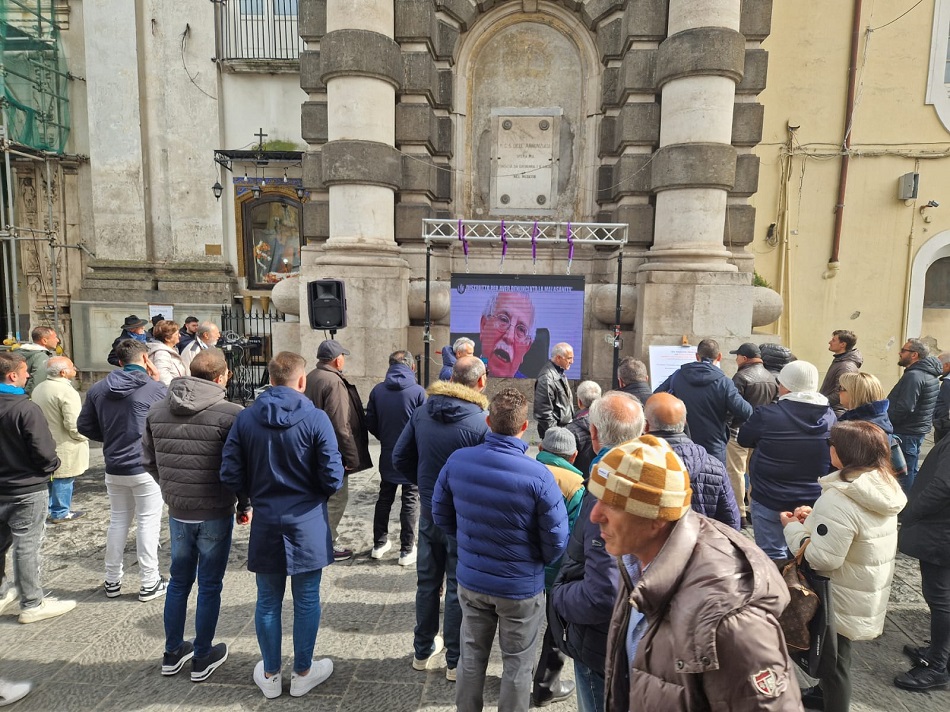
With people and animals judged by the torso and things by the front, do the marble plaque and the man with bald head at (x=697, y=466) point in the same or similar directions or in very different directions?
very different directions

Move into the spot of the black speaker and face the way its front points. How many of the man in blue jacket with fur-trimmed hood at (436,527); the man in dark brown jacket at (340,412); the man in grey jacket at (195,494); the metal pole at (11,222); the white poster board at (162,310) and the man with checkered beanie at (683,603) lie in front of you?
4

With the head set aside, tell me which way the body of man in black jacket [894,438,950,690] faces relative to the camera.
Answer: to the viewer's left

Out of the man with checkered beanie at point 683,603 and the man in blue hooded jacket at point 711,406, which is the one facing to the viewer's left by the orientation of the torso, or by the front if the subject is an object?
the man with checkered beanie

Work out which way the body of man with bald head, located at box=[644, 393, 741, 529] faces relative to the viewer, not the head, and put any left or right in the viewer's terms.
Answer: facing away from the viewer and to the left of the viewer

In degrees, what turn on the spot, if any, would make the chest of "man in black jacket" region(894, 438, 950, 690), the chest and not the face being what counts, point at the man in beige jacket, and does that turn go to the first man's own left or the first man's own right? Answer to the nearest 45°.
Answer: approximately 45° to the first man's own left

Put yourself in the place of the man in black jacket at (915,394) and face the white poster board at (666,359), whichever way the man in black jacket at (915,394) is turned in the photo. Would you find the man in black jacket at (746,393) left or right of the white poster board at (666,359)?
left

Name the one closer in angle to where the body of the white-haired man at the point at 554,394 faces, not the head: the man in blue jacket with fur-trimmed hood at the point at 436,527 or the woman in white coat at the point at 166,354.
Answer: the man in blue jacket with fur-trimmed hood

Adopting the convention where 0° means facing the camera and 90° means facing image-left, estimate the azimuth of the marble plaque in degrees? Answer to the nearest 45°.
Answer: approximately 0°

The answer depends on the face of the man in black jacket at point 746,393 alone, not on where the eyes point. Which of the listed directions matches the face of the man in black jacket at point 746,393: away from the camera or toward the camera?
away from the camera

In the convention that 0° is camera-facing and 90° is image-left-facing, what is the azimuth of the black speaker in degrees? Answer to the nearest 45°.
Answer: approximately 0°

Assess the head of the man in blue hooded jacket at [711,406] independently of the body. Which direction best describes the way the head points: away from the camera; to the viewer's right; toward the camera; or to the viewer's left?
away from the camera

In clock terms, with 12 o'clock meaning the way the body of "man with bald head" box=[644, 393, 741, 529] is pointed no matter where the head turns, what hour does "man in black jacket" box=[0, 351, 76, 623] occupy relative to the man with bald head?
The man in black jacket is roughly at 10 o'clock from the man with bald head.

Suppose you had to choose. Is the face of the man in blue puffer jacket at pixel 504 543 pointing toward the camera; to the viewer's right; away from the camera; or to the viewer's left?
away from the camera
